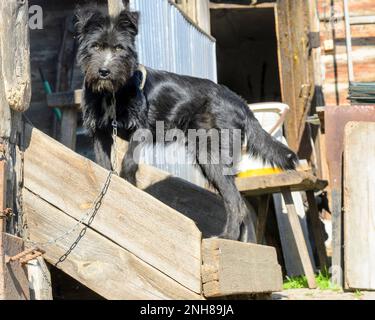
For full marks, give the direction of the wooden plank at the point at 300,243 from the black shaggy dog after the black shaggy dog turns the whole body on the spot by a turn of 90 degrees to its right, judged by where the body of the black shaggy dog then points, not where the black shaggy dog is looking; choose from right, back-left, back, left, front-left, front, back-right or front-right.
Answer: right

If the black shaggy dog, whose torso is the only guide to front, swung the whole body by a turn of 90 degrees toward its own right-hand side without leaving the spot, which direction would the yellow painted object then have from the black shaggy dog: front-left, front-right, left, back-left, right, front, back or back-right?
right

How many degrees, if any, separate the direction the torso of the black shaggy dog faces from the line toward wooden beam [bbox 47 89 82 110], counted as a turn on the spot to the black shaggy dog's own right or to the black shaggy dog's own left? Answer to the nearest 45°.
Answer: approximately 90° to the black shaggy dog's own right

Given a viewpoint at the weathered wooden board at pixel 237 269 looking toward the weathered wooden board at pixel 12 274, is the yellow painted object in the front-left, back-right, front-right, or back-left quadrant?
back-right

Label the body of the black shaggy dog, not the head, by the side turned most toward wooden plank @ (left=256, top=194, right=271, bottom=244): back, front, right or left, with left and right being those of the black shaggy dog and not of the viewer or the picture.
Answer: back

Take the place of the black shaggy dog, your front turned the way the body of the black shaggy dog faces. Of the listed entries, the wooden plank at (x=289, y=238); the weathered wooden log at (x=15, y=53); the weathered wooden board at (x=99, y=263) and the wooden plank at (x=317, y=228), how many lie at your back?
2

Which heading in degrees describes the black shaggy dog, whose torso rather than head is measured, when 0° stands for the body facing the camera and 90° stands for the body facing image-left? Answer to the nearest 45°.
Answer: approximately 45°

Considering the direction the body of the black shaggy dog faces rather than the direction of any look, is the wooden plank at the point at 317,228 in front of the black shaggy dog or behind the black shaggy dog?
behind

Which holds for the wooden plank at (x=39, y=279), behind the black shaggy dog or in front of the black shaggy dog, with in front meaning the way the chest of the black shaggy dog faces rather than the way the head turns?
in front

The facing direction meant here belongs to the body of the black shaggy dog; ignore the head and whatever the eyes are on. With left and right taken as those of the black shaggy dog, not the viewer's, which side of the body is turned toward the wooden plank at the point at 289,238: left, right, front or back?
back

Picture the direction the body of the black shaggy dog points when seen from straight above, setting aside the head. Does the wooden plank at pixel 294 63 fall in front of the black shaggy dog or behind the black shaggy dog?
behind
